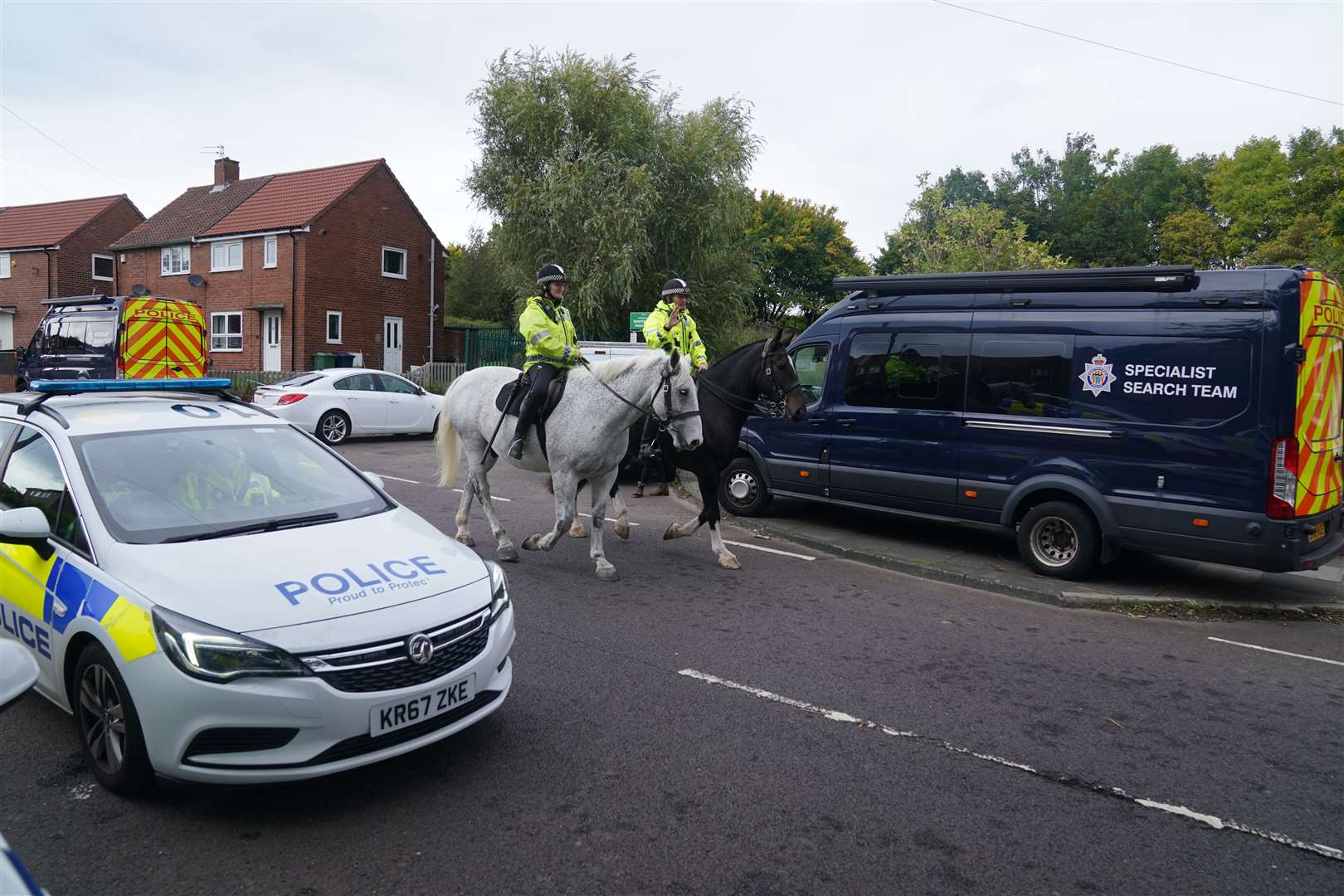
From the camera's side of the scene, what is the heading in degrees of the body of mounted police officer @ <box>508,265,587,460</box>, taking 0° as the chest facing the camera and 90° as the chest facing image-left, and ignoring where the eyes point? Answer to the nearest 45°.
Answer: approximately 315°

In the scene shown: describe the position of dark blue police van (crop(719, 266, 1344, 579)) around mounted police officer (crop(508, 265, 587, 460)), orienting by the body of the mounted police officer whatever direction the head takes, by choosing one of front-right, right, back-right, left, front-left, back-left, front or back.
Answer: front-left

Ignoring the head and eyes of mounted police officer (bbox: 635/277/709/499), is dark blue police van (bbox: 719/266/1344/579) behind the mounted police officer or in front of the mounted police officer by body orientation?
in front

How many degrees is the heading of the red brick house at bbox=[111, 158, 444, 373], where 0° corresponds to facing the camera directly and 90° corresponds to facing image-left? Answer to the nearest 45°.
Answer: approximately 45°

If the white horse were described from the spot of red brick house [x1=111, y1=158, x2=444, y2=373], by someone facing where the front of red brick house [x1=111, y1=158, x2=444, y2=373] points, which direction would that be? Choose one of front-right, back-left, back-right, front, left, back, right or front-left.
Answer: front-left

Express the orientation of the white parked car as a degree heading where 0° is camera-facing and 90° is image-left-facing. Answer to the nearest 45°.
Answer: approximately 225°

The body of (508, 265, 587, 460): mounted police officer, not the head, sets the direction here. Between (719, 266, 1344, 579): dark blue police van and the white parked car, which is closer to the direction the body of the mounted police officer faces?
the dark blue police van

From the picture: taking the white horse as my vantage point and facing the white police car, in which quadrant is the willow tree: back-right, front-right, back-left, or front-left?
back-right

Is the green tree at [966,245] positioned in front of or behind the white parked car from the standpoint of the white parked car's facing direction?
in front

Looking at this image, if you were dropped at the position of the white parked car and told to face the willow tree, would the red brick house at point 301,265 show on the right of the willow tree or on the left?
left

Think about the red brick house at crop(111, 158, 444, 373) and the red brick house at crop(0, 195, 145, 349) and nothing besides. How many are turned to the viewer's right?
0
